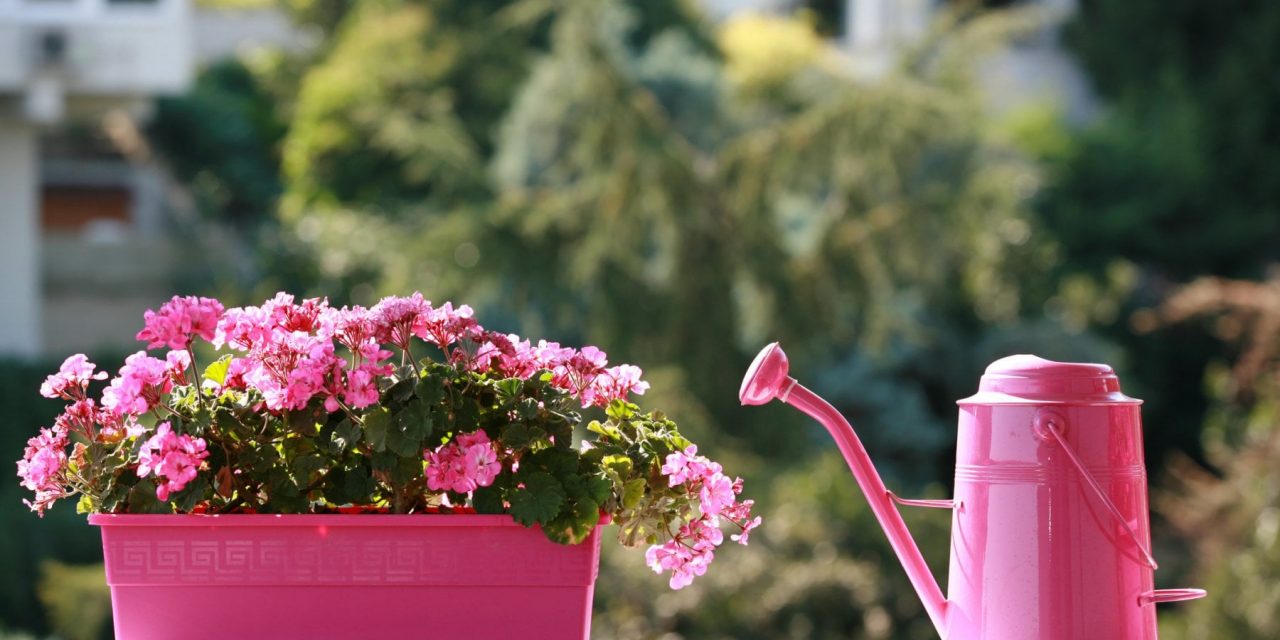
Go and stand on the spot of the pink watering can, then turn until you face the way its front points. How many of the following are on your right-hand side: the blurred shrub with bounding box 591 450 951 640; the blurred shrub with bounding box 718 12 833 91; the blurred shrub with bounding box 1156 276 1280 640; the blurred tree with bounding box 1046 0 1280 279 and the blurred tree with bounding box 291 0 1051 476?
5

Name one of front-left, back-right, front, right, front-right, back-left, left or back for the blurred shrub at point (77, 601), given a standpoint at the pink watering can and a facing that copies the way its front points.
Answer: front-right

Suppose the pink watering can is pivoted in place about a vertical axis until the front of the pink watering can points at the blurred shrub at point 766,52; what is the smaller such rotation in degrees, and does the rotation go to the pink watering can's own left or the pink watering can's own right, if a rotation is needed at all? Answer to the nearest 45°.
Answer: approximately 90° to the pink watering can's own right

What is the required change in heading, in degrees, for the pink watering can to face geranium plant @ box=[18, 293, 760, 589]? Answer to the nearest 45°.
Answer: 0° — it already faces it

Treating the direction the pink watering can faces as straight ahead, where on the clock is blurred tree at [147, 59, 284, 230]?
The blurred tree is roughly at 2 o'clock from the pink watering can.

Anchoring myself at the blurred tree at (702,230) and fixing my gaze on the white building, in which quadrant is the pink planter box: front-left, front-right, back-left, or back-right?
back-left

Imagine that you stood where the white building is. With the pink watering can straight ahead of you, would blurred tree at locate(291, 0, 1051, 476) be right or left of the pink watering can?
left

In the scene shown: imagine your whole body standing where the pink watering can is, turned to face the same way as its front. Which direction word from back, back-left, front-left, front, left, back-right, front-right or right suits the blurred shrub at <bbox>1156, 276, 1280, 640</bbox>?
right

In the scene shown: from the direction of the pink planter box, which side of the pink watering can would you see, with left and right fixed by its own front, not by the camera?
front

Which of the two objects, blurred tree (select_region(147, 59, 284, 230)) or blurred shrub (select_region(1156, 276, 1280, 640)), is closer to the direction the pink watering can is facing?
the blurred tree

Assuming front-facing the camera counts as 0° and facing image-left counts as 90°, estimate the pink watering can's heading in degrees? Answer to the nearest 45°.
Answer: approximately 90°
